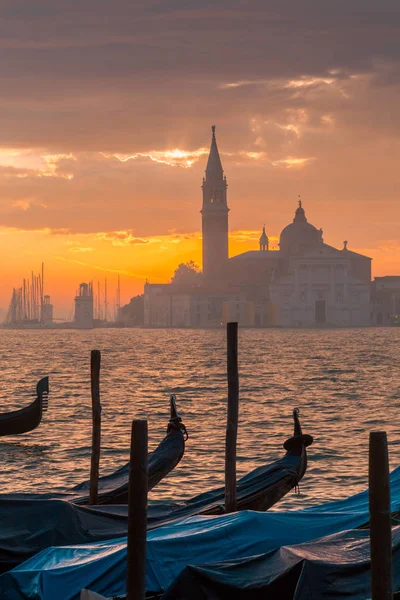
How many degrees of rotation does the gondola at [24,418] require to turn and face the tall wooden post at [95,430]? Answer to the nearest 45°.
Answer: approximately 90° to its right

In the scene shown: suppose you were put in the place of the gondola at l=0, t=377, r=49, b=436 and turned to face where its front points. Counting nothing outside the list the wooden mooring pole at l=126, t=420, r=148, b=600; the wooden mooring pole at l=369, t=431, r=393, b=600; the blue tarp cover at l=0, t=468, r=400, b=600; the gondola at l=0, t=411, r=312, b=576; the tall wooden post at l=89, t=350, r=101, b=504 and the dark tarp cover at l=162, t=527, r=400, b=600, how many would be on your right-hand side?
6

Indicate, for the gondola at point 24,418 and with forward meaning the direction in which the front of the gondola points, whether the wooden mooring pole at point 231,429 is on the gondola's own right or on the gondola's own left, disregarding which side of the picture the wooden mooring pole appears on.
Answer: on the gondola's own right

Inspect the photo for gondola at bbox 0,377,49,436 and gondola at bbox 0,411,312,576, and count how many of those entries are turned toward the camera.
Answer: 0

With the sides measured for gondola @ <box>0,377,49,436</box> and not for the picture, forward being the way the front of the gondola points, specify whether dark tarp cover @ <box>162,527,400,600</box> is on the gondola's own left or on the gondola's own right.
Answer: on the gondola's own right

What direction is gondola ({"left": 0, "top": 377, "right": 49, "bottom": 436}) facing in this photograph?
to the viewer's right

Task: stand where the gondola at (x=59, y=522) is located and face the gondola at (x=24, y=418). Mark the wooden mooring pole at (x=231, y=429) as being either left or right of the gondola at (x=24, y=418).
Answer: right

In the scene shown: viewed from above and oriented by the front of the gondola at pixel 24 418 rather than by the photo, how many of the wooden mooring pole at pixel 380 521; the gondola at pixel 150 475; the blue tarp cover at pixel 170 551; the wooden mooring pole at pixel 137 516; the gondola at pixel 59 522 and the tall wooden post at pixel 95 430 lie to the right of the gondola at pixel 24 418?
6

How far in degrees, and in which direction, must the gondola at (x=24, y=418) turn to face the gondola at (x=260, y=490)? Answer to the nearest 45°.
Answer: approximately 90° to its right

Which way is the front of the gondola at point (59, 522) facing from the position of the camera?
facing away from the viewer and to the right of the viewer

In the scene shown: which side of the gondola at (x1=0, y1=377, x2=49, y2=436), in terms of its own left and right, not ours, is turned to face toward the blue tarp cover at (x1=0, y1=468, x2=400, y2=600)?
right
